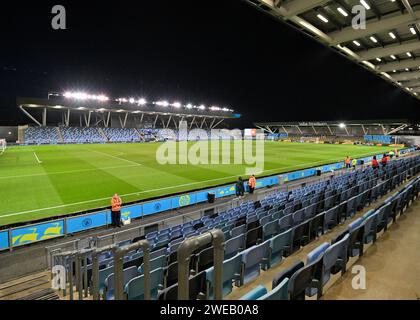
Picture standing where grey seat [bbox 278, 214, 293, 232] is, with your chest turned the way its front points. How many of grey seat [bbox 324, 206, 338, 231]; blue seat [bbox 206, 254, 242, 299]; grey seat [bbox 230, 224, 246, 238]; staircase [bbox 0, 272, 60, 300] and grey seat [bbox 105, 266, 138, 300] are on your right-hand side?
1

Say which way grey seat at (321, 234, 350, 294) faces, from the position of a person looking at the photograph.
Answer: facing away from the viewer and to the left of the viewer

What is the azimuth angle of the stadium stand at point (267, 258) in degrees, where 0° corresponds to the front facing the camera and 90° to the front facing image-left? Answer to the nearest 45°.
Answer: approximately 135°

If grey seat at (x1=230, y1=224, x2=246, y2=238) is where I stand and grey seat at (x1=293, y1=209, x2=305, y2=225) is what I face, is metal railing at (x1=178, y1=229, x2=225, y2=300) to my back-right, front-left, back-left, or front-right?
back-right

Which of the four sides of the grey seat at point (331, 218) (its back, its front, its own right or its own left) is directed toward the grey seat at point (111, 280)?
left

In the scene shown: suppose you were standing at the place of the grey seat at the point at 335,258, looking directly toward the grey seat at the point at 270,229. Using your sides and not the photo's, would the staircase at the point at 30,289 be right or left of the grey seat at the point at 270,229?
left

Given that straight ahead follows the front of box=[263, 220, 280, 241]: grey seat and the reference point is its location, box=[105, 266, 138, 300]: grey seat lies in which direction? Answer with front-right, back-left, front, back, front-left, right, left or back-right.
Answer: left

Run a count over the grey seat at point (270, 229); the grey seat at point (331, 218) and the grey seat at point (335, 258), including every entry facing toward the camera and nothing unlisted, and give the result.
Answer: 0

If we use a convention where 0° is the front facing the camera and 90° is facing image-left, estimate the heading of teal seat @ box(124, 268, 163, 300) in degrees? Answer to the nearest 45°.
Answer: approximately 135°

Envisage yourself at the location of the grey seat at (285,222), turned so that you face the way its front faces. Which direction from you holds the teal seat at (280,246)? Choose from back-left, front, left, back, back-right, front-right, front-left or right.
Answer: back-left

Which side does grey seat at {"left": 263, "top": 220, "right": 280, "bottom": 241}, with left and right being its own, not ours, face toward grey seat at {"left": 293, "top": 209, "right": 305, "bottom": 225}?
right

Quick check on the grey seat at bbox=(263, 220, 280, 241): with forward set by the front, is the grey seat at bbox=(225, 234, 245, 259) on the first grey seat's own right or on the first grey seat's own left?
on the first grey seat's own left

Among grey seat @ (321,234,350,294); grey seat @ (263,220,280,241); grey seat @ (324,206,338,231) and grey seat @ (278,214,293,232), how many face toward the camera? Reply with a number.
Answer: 0
